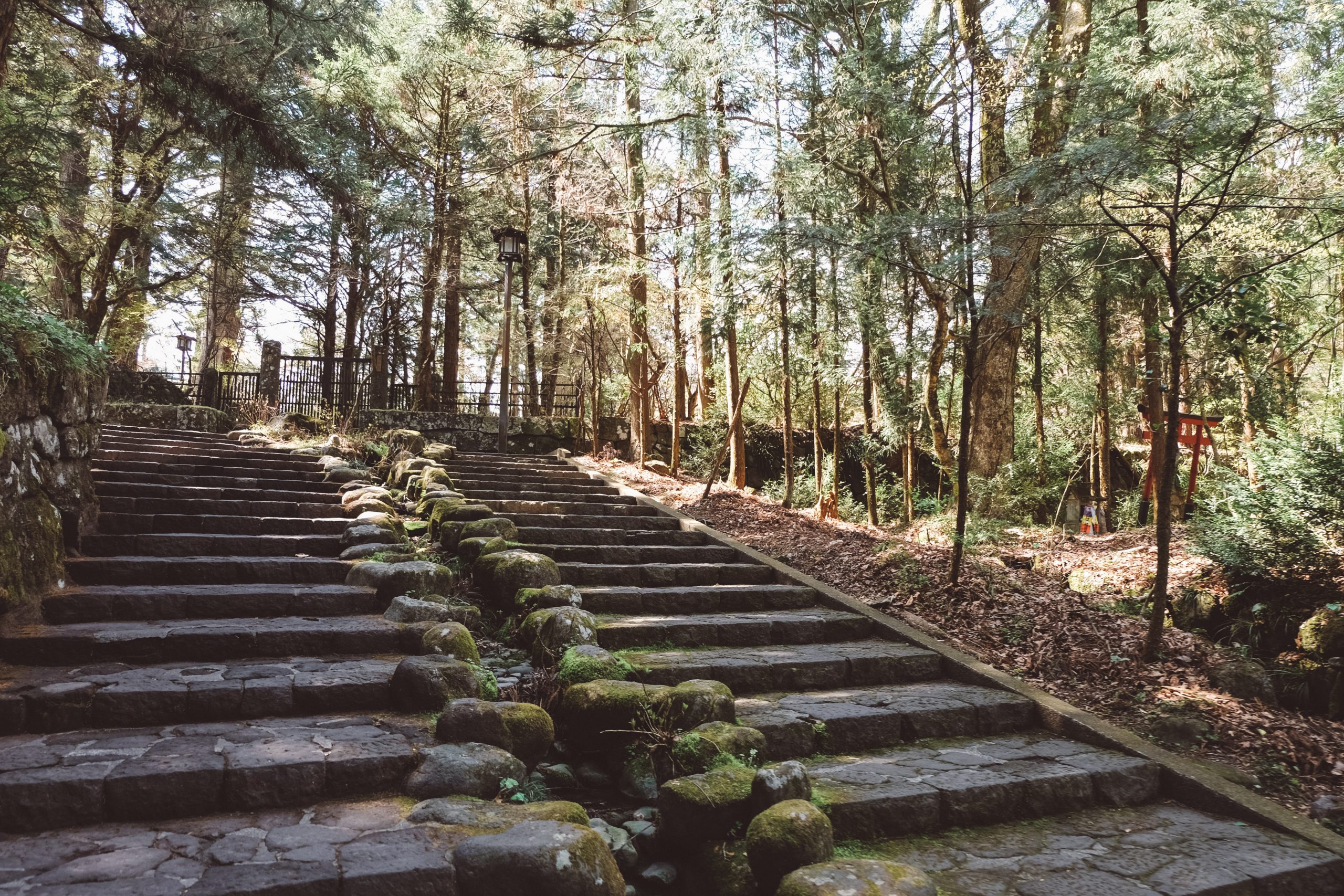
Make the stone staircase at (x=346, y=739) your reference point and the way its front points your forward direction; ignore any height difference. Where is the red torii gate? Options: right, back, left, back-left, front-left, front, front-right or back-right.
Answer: back-left

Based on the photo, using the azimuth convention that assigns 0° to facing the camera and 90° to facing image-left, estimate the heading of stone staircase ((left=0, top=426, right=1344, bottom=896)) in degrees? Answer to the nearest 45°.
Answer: approximately 0°

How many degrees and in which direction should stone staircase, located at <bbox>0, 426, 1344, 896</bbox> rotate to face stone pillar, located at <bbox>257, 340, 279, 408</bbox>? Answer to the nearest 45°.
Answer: approximately 135° to its right

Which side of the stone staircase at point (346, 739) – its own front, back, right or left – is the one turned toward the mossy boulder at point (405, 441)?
back

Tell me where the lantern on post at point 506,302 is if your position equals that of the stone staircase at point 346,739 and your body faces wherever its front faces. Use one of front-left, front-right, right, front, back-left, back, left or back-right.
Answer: back

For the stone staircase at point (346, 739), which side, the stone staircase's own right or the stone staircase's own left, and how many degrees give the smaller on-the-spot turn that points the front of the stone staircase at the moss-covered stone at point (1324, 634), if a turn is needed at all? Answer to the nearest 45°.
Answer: approximately 90° to the stone staircase's own left

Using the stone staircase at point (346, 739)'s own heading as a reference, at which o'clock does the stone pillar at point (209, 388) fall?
The stone pillar is roughly at 5 o'clock from the stone staircase.
